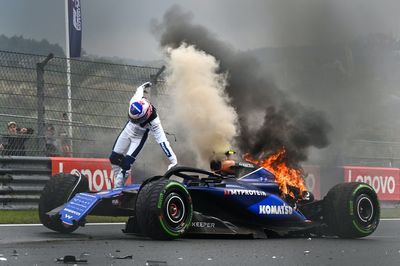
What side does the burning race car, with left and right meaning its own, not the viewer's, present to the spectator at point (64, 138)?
right

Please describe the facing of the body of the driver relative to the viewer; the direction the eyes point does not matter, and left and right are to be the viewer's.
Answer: facing the viewer and to the left of the viewer

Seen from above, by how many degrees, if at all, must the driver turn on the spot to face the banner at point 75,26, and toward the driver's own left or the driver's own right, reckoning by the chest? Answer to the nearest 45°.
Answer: approximately 135° to the driver's own right

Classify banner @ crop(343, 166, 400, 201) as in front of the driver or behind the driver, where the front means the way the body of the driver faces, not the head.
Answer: behind

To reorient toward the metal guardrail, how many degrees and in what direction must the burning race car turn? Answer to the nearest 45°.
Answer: approximately 90° to its right

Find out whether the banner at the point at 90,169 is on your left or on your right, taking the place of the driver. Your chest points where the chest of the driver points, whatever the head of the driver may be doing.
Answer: on your right

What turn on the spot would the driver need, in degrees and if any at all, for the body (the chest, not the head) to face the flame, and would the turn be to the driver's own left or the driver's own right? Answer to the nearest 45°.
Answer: approximately 135° to the driver's own left
